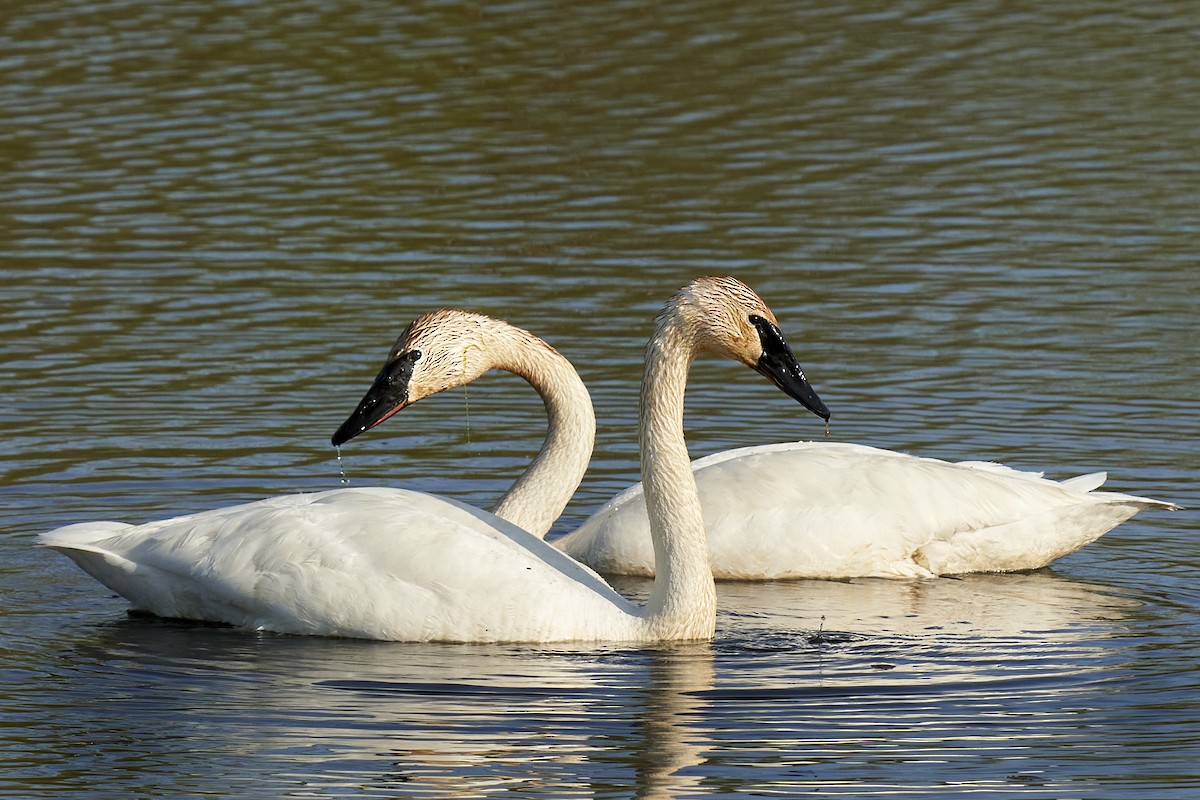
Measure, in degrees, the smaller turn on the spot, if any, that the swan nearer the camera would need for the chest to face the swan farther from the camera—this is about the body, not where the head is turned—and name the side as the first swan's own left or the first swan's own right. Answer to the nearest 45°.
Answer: approximately 45° to the first swan's own left

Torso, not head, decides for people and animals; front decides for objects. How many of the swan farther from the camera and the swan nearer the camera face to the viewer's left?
1

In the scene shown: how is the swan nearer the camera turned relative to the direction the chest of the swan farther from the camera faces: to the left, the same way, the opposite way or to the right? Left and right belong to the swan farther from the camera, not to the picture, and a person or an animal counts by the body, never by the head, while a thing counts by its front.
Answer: the opposite way

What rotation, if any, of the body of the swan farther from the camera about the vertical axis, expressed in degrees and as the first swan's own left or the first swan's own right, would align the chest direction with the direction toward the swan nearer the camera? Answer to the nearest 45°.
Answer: approximately 45° to the first swan's own left
